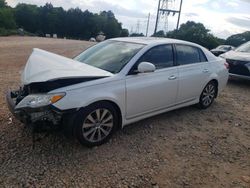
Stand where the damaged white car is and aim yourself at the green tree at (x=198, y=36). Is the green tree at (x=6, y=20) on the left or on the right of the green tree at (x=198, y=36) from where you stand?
left

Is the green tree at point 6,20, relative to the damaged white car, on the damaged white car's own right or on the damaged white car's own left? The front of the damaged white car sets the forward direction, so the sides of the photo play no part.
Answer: on the damaged white car's own right

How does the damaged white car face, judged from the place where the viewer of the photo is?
facing the viewer and to the left of the viewer

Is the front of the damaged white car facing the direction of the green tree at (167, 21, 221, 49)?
no
